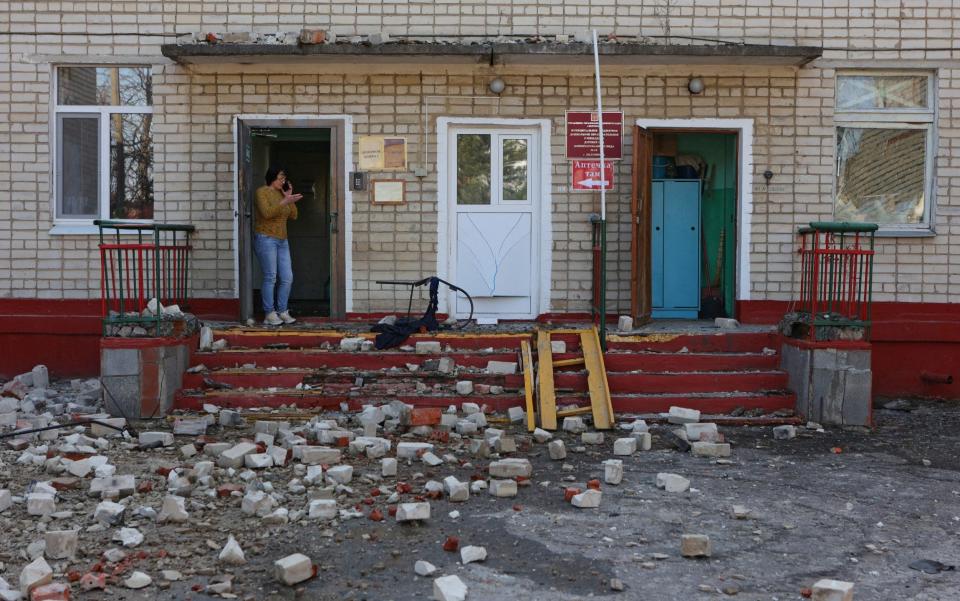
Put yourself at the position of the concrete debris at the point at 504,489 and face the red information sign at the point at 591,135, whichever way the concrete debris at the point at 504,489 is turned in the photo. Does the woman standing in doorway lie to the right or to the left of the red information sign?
left

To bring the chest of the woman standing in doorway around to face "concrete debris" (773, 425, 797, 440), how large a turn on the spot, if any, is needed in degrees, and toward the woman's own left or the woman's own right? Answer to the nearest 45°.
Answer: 0° — they already face it

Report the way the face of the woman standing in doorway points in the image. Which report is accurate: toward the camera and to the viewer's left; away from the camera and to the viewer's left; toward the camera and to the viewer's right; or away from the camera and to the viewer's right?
toward the camera and to the viewer's right

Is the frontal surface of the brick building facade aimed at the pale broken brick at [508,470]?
yes

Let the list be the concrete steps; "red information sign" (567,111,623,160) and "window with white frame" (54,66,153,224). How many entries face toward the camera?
3

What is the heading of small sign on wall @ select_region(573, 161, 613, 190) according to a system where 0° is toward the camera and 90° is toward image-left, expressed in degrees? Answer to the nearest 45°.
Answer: approximately 0°

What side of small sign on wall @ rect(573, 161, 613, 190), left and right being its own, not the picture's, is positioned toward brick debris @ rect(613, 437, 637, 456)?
front

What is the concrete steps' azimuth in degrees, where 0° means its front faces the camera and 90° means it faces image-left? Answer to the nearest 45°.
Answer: approximately 0°

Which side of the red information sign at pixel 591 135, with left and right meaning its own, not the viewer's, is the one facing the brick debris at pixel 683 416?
front
